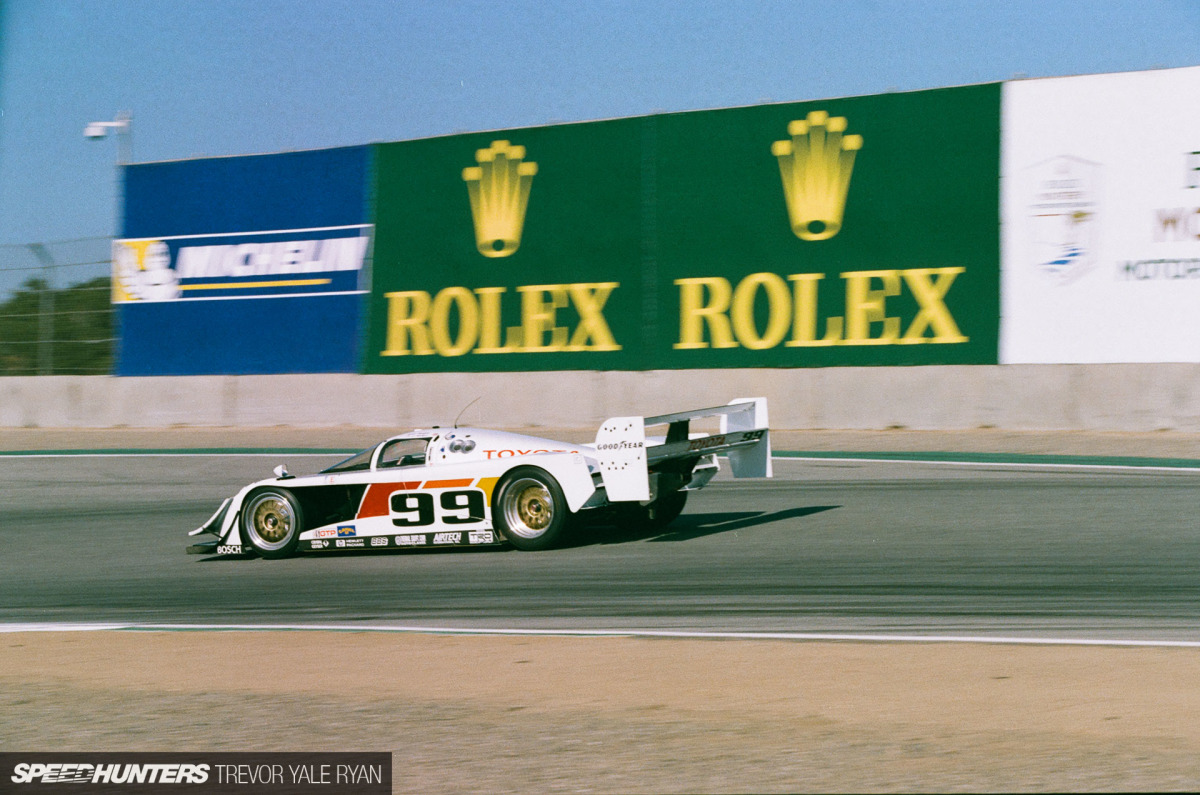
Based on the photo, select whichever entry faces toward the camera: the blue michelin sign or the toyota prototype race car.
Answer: the blue michelin sign

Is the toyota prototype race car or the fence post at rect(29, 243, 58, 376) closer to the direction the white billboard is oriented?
the toyota prototype race car

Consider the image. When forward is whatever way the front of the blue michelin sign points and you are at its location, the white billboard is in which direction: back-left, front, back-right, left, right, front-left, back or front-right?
front-left

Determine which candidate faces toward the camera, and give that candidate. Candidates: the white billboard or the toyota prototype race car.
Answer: the white billboard

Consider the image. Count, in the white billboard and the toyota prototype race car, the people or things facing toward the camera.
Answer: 1

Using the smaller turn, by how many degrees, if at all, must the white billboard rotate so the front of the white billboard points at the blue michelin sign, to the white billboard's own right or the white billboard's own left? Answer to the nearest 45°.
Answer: approximately 90° to the white billboard's own right

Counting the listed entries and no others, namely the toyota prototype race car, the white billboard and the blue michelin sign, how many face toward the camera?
2

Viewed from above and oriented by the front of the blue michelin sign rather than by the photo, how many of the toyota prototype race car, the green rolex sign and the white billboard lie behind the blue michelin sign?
0

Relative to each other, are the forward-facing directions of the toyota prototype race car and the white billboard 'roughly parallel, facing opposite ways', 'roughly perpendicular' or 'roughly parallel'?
roughly perpendicular

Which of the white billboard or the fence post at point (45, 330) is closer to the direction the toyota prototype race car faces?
the fence post

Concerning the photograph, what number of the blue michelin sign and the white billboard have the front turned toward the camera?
2

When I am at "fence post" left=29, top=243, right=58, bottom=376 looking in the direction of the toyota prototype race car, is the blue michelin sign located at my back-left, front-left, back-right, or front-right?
front-left

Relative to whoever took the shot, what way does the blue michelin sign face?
facing the viewer

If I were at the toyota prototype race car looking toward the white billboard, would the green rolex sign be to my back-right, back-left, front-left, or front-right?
front-left

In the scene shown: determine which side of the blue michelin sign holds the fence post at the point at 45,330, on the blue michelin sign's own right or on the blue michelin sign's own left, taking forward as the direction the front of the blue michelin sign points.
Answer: on the blue michelin sign's own right

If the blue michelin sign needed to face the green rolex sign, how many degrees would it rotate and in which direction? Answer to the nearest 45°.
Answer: approximately 45° to its left

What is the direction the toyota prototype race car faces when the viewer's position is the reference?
facing away from the viewer and to the left of the viewer

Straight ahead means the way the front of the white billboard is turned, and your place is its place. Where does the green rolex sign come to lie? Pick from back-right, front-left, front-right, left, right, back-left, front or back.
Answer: right

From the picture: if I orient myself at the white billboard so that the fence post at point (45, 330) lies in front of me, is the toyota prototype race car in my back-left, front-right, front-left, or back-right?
front-left
